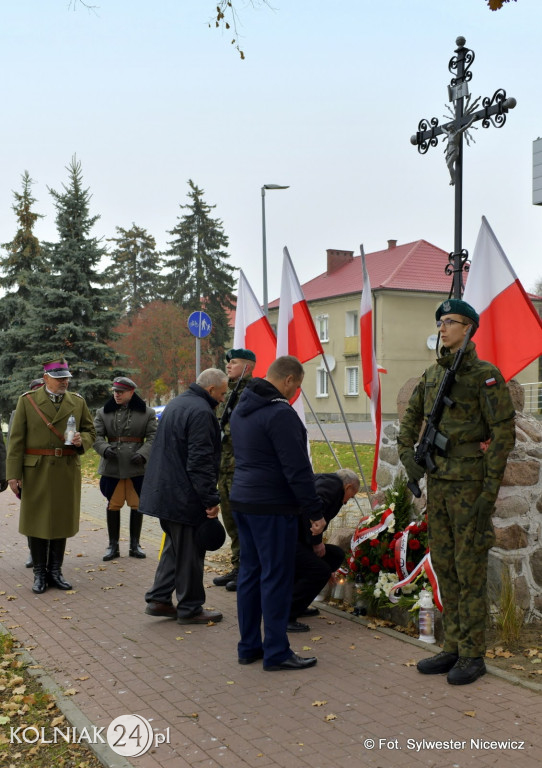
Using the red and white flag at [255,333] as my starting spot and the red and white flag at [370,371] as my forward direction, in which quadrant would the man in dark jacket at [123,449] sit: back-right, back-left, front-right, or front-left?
back-right

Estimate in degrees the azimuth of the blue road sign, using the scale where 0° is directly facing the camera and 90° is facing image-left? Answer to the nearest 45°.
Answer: approximately 0°

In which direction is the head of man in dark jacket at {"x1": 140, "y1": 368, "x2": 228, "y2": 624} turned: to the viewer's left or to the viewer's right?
to the viewer's right

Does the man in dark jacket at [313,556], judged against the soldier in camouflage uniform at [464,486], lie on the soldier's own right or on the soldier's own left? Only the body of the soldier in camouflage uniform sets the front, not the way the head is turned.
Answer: on the soldier's own right

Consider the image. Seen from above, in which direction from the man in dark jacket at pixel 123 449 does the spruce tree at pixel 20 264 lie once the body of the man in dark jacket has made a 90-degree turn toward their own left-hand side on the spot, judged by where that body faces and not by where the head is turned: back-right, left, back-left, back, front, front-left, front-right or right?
left

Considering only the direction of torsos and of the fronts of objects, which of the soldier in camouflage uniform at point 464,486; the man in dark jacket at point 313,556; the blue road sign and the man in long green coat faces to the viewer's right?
the man in dark jacket

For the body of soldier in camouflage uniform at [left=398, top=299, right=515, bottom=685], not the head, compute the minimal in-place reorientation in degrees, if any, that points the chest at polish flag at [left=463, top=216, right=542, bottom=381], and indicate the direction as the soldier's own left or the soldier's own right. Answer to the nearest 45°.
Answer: approximately 135° to the soldier's own right

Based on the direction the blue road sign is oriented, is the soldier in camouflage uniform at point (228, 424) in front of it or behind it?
in front

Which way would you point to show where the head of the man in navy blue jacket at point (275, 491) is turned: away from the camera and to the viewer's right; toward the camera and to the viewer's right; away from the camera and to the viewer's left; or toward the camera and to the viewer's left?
away from the camera and to the viewer's right

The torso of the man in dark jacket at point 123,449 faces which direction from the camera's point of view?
toward the camera

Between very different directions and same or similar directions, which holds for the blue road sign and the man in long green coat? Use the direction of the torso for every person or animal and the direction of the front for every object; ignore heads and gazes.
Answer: same or similar directions

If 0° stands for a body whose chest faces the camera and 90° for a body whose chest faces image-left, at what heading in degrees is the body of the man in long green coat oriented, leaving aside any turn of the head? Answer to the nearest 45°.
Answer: approximately 0°

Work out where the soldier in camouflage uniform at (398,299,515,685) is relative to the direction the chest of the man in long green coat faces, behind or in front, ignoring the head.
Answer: in front

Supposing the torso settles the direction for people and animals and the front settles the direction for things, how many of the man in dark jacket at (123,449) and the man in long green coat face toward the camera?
2

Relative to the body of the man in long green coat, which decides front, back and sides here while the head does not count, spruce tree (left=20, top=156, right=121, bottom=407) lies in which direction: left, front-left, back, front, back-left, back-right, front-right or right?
back

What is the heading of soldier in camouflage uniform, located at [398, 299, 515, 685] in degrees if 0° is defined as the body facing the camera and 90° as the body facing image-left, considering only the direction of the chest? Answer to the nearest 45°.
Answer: approximately 45°

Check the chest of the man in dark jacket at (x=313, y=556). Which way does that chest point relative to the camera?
to the viewer's right

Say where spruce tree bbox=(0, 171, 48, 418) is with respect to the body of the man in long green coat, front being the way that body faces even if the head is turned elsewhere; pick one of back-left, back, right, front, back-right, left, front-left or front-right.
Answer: back

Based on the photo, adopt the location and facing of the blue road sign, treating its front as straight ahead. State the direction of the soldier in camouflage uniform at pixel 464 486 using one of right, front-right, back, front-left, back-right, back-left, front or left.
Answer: front

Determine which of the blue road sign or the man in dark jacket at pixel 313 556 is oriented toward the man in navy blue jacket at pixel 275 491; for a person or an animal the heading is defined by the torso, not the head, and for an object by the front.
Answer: the blue road sign

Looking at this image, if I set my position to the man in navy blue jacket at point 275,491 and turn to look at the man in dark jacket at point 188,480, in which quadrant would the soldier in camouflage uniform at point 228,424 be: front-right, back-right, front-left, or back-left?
front-right

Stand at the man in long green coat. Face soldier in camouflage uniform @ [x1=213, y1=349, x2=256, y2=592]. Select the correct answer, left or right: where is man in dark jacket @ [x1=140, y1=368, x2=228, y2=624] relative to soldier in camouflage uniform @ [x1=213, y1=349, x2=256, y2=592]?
right
